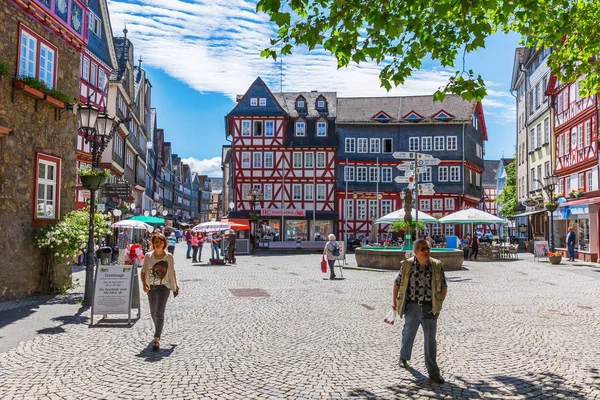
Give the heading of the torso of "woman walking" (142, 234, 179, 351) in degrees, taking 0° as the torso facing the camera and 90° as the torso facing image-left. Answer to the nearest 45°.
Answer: approximately 0°

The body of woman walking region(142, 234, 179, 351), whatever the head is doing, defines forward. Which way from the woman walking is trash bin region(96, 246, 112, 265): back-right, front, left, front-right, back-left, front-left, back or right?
back

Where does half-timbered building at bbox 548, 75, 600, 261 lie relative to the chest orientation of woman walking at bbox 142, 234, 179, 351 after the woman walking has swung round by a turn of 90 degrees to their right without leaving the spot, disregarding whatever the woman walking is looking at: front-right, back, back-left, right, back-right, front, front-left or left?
back-right

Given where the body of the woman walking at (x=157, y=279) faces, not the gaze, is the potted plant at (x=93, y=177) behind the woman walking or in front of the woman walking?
behind

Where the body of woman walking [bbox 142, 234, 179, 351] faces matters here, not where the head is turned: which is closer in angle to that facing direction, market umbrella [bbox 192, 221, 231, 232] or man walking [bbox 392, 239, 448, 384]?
the man walking

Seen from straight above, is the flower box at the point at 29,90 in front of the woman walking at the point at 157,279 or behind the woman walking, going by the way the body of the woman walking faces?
behind

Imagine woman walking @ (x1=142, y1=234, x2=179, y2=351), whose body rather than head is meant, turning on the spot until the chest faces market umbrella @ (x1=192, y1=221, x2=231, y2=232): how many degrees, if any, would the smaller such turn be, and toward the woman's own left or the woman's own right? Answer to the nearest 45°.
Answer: approximately 180°

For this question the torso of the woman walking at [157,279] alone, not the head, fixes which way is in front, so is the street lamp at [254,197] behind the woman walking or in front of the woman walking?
behind

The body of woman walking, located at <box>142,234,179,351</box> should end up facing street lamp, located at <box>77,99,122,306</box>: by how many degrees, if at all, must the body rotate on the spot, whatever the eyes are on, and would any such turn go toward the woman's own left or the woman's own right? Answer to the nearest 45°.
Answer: approximately 180°

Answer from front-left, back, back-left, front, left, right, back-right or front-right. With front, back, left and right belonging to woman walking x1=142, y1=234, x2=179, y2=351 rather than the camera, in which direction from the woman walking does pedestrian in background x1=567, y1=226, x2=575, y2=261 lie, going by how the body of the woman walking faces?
back-left

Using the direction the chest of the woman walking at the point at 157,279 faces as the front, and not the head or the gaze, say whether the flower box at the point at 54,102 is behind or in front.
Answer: behind

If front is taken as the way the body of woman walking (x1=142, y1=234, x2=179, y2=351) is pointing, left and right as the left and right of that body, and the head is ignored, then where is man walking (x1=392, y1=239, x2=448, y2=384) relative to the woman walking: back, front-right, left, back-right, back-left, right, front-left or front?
front-left
